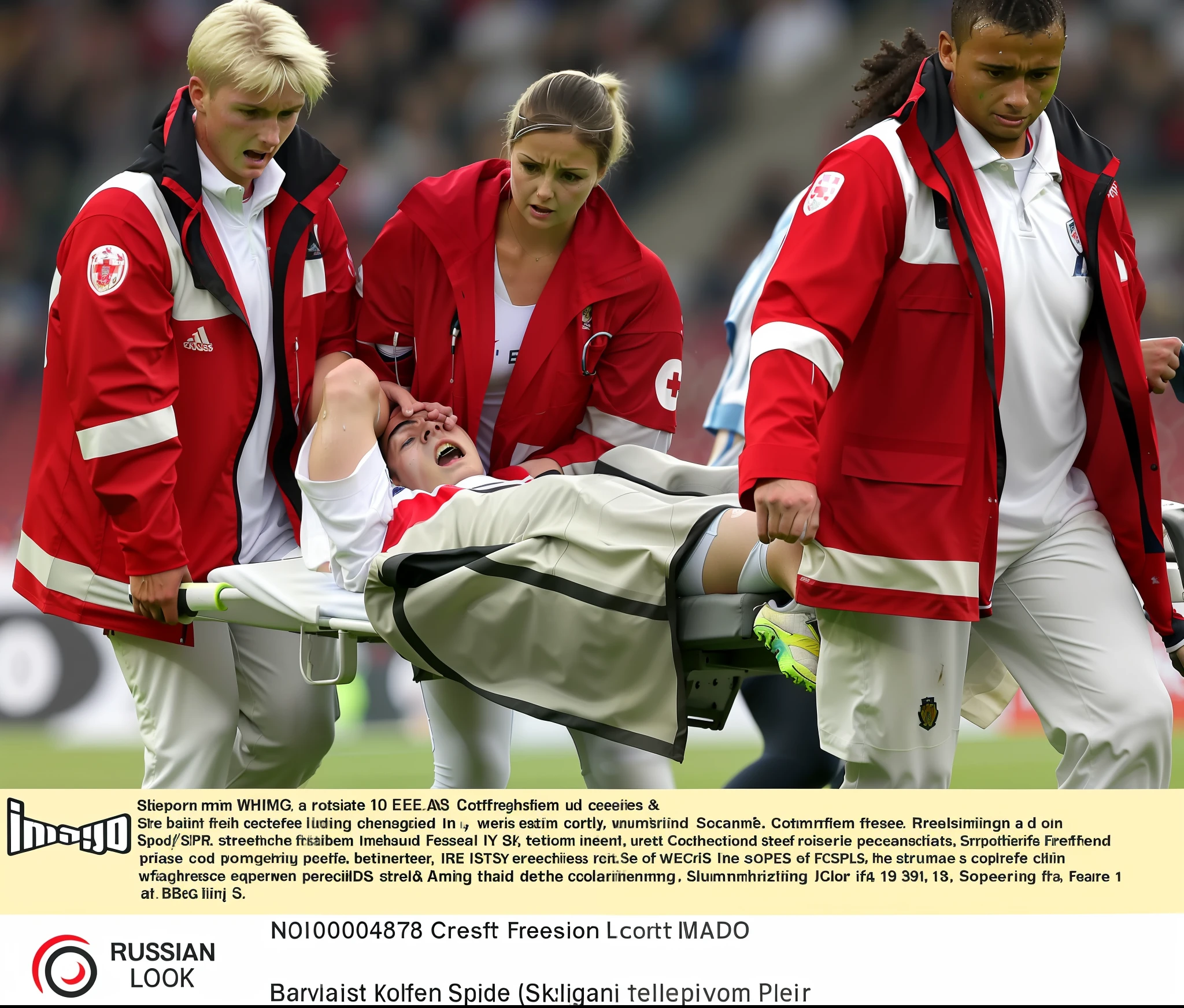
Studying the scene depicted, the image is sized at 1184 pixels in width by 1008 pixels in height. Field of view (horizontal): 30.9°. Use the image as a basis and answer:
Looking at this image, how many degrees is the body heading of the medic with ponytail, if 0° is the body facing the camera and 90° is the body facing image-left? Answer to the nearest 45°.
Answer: approximately 0°
